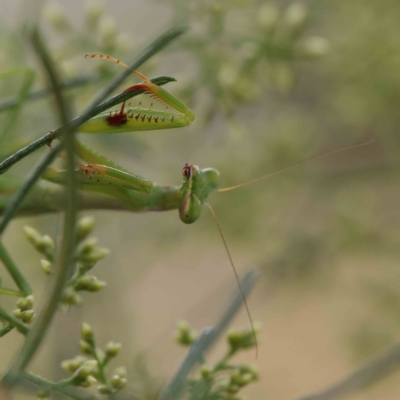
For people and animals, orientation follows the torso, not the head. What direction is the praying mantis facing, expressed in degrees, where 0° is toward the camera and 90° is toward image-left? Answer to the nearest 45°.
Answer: approximately 270°
